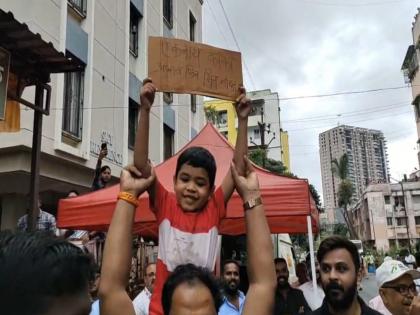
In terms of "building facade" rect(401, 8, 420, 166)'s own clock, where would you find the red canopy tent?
The red canopy tent is roughly at 9 o'clock from the building facade.

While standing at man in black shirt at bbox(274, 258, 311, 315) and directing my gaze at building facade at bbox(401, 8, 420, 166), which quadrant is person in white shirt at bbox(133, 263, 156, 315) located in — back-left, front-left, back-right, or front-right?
back-left

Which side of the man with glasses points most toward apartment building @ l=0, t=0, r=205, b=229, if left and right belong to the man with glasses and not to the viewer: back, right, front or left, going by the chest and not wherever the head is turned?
back

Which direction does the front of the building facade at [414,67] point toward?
to the viewer's left

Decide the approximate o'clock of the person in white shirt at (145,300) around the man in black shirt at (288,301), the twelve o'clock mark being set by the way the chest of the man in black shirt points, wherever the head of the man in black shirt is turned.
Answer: The person in white shirt is roughly at 2 o'clock from the man in black shirt.

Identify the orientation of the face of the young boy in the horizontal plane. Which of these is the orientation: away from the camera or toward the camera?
toward the camera

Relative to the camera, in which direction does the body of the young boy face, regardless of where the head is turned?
toward the camera

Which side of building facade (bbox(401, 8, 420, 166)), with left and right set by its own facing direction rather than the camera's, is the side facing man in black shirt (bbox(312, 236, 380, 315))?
left

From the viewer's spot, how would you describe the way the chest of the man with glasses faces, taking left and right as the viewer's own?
facing the viewer and to the right of the viewer

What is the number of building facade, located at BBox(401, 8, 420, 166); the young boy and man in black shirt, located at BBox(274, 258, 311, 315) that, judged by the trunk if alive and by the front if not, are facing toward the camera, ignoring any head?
2

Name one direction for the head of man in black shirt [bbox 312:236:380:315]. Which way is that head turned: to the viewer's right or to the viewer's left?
to the viewer's left

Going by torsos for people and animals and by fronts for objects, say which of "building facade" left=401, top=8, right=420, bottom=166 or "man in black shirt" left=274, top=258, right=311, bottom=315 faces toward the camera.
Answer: the man in black shirt

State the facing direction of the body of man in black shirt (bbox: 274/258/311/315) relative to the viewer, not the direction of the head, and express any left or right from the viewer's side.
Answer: facing the viewer
